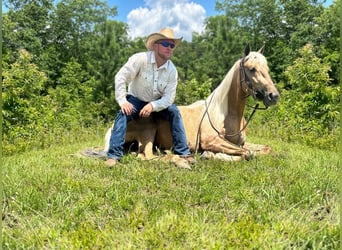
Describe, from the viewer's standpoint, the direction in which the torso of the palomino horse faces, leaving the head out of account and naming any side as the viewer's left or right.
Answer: facing to the right of the viewer

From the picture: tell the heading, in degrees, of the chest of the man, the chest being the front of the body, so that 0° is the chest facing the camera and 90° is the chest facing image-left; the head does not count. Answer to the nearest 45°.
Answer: approximately 0°
